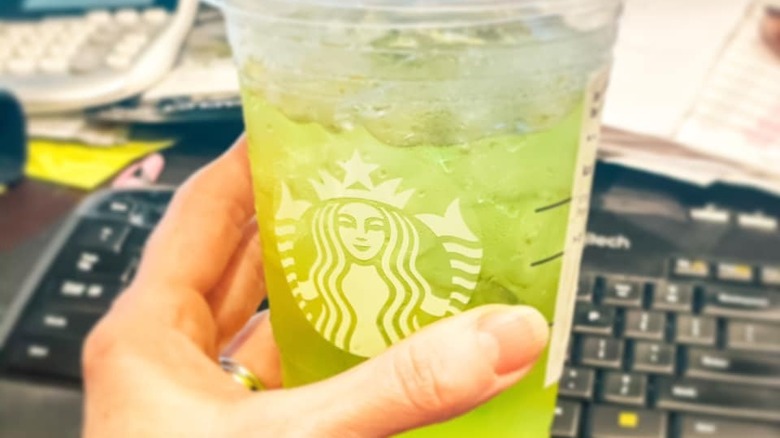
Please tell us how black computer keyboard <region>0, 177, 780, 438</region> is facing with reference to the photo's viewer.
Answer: facing the viewer

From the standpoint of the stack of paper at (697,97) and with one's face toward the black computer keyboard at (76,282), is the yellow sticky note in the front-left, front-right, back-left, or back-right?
front-right
